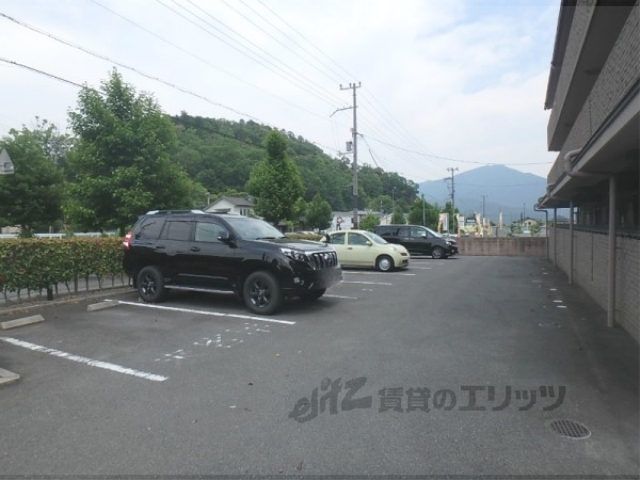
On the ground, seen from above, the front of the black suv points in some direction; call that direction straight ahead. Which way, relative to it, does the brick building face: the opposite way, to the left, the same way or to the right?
the opposite way

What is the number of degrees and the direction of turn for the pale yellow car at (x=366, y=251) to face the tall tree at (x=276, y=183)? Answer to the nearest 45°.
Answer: approximately 135° to its left

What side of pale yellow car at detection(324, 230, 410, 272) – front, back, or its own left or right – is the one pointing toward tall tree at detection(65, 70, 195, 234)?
back

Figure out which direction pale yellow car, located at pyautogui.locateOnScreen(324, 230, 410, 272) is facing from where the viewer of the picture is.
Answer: facing to the right of the viewer

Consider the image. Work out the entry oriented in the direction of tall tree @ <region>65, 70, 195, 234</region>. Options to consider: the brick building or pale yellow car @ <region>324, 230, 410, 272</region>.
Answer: the brick building

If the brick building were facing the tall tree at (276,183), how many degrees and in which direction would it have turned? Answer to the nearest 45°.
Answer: approximately 45° to its right

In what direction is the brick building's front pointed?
to the viewer's left

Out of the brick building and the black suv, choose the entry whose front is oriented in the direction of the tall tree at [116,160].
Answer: the brick building

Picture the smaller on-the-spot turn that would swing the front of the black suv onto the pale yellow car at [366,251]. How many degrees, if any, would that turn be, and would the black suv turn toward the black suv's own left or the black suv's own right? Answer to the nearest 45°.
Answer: approximately 90° to the black suv's own left

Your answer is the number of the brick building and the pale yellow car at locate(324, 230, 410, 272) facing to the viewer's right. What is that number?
1

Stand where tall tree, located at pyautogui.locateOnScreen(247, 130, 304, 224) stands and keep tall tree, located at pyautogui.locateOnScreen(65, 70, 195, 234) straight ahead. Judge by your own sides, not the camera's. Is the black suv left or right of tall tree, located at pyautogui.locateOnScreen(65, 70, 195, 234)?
left

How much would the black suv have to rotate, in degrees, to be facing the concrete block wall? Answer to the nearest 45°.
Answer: approximately 90° to its left

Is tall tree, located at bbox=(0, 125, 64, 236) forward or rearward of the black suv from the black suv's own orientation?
rearward

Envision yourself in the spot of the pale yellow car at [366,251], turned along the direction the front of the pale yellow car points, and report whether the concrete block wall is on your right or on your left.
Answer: on your left
